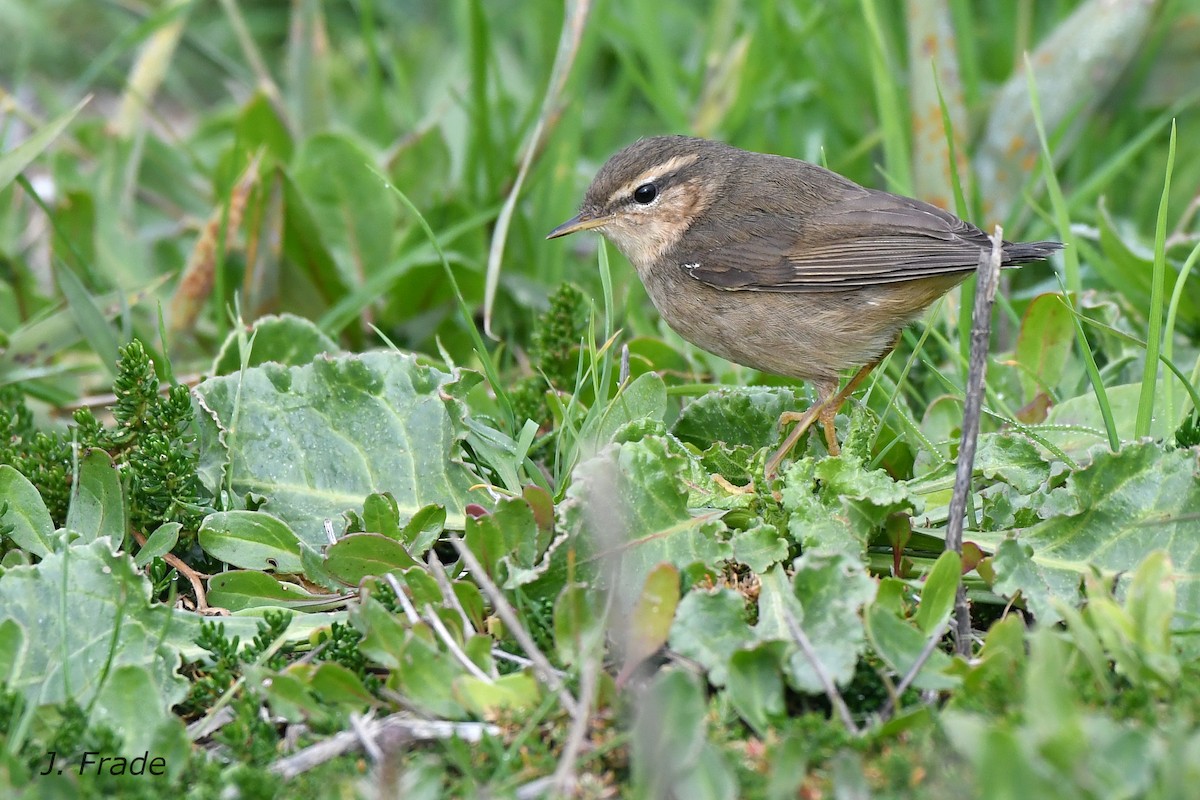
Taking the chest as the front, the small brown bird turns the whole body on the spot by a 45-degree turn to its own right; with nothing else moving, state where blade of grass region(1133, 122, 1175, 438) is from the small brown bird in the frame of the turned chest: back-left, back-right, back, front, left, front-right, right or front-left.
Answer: back

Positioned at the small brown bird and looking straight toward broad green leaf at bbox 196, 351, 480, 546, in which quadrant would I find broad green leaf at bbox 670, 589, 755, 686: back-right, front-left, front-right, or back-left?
front-left

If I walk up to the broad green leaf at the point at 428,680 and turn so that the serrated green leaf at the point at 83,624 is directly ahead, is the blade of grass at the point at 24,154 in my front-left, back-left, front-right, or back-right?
front-right

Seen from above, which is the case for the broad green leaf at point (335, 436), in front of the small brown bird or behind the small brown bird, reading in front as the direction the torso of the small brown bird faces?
in front

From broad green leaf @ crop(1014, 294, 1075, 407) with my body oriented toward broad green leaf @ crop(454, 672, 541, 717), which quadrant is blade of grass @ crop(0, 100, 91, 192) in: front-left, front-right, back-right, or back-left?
front-right

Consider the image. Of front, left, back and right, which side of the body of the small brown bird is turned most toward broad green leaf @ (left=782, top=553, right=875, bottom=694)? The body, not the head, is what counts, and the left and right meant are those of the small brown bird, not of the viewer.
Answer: left

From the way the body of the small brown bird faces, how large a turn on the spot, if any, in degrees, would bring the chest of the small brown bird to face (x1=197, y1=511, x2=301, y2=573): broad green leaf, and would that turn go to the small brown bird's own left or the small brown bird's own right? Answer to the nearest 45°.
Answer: approximately 45° to the small brown bird's own left

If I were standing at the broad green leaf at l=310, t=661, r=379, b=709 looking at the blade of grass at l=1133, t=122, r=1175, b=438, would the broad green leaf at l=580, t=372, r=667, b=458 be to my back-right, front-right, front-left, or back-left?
front-left

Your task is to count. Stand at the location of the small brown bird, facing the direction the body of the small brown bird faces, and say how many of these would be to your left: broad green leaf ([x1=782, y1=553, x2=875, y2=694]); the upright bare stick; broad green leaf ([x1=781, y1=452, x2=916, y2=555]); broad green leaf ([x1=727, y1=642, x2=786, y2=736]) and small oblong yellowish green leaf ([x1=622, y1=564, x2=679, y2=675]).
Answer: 5

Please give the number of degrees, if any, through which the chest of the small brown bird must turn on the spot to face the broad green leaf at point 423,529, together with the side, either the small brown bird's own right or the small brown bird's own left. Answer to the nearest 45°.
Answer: approximately 45° to the small brown bird's own left

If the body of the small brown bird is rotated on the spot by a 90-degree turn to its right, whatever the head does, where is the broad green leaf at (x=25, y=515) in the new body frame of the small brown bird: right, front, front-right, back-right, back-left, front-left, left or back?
back-left

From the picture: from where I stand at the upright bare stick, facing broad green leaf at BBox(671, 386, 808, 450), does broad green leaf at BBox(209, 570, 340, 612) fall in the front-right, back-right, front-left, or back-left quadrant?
front-left

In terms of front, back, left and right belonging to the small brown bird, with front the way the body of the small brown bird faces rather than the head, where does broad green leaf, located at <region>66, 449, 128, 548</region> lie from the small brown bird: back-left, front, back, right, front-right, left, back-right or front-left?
front-left

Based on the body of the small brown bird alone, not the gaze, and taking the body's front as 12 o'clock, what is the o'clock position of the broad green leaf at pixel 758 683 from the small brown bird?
The broad green leaf is roughly at 9 o'clock from the small brown bird.

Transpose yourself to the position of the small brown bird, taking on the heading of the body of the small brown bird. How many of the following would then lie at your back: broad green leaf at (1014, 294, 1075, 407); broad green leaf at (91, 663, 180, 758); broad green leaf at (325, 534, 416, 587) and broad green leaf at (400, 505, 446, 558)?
1

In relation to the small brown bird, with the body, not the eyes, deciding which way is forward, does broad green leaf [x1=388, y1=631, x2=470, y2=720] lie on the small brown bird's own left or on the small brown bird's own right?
on the small brown bird's own left

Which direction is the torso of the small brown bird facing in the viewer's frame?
to the viewer's left

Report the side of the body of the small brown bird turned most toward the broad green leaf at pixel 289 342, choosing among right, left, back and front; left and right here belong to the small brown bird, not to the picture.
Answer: front

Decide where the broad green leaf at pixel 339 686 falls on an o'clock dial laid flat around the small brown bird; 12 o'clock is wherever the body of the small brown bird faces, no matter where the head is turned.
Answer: The broad green leaf is roughly at 10 o'clock from the small brown bird.

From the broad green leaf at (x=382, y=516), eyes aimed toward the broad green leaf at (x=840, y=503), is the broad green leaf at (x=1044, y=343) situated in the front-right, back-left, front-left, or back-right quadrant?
front-left
